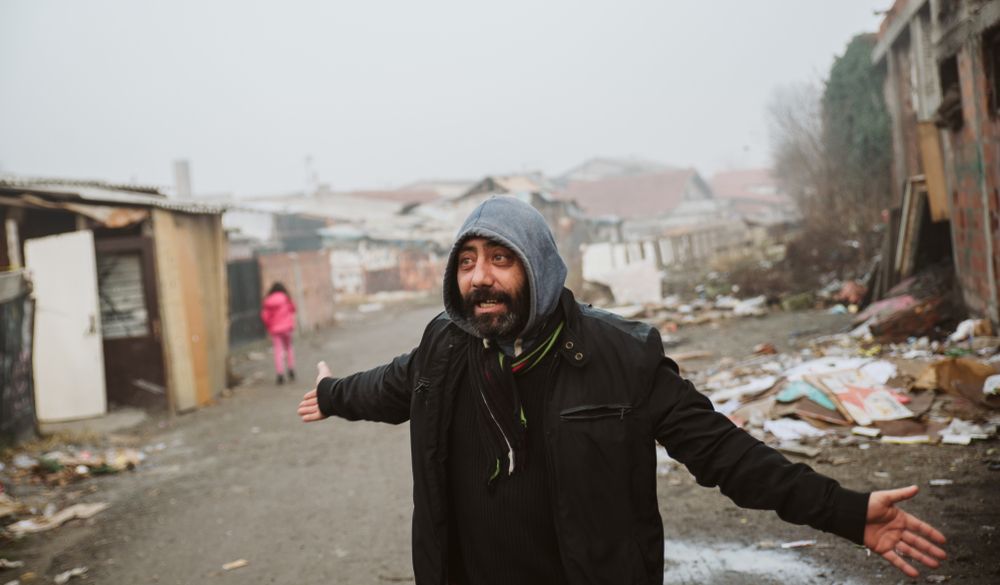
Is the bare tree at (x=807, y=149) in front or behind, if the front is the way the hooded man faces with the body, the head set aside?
behind

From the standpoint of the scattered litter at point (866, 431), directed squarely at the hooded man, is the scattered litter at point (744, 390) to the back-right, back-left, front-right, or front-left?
back-right

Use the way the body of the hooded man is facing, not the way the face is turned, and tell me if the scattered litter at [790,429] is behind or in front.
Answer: behind

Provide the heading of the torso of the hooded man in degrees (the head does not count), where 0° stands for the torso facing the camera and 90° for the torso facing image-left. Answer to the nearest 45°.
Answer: approximately 45°

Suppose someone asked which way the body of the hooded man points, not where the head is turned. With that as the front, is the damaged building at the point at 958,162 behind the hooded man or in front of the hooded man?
behind
